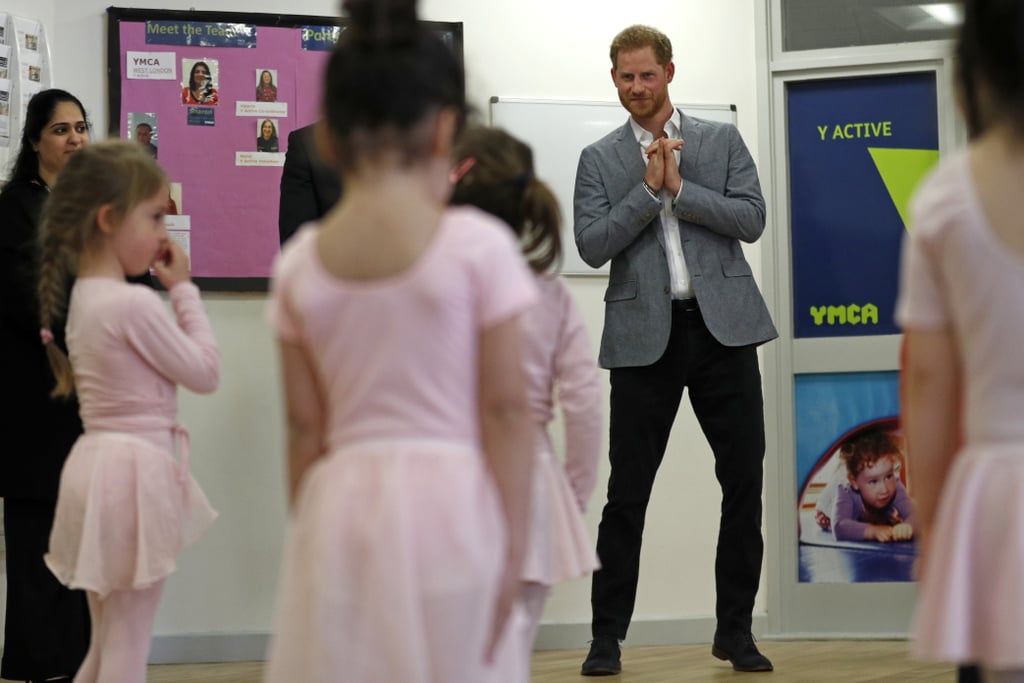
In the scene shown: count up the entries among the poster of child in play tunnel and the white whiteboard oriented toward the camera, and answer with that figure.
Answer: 2

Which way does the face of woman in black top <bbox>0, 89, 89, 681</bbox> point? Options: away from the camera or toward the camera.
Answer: toward the camera

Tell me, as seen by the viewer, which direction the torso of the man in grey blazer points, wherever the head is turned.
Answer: toward the camera

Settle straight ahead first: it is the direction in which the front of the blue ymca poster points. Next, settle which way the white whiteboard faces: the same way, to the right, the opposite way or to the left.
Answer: the same way

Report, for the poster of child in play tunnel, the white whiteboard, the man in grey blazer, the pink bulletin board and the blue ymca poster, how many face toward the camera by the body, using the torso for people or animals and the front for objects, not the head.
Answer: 5

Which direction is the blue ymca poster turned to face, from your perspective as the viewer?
facing the viewer

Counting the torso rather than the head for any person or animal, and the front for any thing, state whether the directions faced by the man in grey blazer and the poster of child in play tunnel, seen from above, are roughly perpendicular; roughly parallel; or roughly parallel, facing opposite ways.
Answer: roughly parallel

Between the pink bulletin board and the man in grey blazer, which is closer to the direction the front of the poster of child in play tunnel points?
the man in grey blazer

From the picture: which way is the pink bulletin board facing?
toward the camera

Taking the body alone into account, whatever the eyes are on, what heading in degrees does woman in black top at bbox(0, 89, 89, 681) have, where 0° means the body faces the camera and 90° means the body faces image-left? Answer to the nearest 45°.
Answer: approximately 315°

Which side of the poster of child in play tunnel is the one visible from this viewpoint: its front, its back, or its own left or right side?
front

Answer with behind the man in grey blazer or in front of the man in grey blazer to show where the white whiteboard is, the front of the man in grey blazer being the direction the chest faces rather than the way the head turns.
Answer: behind

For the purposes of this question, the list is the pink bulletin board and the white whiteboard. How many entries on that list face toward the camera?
2
